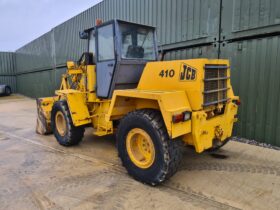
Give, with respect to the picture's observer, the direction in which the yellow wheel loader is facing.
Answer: facing away from the viewer and to the left of the viewer
